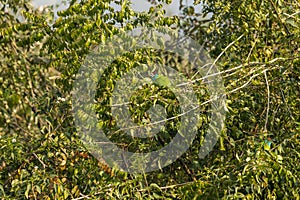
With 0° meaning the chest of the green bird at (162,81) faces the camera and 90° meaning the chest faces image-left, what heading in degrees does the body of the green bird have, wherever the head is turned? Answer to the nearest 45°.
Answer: approximately 90°
